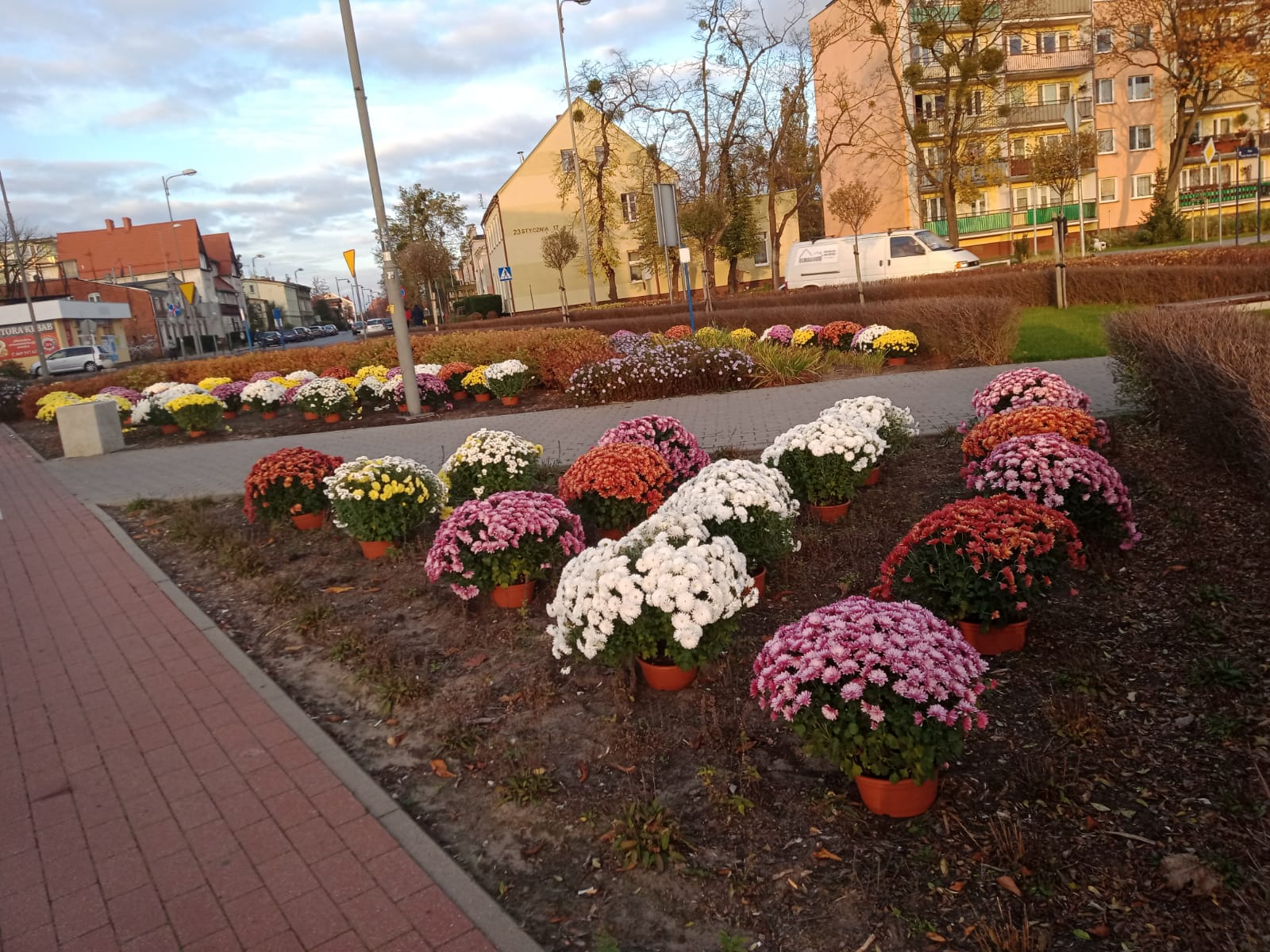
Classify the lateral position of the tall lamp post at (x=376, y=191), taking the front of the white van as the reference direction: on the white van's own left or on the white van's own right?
on the white van's own right

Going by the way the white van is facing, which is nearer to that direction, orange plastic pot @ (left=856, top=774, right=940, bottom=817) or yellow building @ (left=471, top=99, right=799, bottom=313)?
the orange plastic pot

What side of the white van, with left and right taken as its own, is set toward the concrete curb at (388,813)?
right

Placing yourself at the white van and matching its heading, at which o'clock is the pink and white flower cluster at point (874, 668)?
The pink and white flower cluster is roughly at 3 o'clock from the white van.

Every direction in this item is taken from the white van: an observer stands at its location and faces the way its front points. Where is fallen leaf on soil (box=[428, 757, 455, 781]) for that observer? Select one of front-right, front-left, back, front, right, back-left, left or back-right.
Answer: right

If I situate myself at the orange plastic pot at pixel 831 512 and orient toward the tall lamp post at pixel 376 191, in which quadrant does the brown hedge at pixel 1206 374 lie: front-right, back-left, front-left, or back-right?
back-right

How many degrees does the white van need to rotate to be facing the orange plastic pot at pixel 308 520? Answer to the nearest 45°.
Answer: approximately 90° to its right

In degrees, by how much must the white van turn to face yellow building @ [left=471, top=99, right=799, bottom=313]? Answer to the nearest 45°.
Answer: approximately 135° to its left

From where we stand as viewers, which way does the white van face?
facing to the right of the viewer

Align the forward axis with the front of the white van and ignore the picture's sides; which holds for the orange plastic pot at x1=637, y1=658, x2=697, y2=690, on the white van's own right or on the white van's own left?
on the white van's own right

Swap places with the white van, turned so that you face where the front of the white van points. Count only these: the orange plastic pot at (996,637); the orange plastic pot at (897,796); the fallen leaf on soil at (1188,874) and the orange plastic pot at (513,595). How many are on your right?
4

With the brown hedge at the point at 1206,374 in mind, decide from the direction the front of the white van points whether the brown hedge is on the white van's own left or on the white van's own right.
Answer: on the white van's own right

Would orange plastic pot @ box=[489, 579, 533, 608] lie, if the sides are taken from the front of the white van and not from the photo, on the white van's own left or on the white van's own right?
on the white van's own right

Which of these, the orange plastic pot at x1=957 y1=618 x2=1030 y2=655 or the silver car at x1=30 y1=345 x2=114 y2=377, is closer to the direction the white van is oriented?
the orange plastic pot

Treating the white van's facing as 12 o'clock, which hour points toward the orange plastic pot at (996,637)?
The orange plastic pot is roughly at 3 o'clock from the white van.
